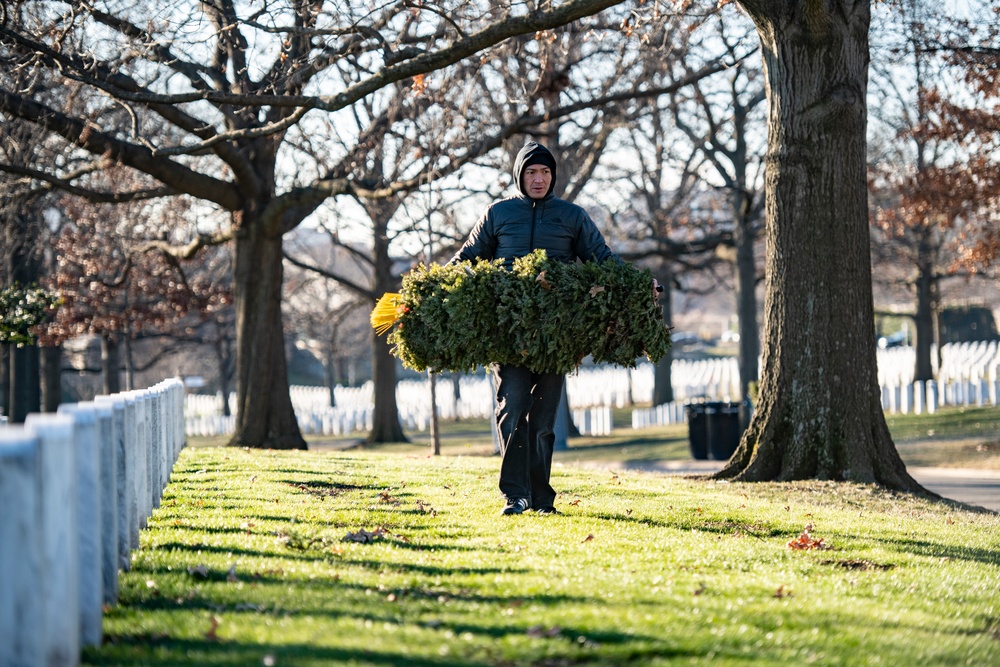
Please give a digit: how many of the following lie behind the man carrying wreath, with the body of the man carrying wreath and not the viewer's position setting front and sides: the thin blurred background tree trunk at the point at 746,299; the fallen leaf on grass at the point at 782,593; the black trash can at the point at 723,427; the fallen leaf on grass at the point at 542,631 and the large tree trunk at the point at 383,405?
3

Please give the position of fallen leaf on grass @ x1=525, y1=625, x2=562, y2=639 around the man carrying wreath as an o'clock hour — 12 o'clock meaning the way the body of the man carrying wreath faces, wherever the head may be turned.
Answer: The fallen leaf on grass is roughly at 12 o'clock from the man carrying wreath.

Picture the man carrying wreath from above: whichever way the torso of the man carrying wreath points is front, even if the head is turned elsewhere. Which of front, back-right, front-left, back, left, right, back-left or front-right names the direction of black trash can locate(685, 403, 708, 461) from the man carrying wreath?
back

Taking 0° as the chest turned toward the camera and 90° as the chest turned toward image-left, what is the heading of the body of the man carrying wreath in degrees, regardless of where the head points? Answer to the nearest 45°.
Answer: approximately 0°

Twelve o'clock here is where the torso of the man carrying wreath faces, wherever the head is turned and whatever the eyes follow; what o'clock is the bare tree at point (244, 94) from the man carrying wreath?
The bare tree is roughly at 5 o'clock from the man carrying wreath.

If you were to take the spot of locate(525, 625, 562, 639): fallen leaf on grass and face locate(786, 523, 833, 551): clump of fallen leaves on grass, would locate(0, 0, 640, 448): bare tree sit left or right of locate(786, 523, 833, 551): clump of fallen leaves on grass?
left

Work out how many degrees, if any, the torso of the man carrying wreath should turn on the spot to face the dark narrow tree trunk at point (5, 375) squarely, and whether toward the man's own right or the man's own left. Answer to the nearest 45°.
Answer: approximately 135° to the man's own right

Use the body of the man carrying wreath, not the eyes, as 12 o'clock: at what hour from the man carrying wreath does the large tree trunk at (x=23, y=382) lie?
The large tree trunk is roughly at 5 o'clock from the man carrying wreath.

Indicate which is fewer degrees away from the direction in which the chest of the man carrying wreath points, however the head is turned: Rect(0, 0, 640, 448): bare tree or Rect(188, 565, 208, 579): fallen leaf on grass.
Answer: the fallen leaf on grass

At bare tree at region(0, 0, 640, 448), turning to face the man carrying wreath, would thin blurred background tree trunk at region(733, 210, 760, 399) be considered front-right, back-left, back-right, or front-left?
back-left

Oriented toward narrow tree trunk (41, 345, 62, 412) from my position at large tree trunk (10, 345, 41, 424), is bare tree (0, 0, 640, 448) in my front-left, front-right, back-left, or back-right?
back-right

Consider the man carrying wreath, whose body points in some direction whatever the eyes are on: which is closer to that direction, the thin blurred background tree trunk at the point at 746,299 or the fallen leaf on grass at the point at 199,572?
the fallen leaf on grass

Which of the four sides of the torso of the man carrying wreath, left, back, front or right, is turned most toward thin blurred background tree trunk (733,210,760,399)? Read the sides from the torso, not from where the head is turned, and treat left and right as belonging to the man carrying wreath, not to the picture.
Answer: back

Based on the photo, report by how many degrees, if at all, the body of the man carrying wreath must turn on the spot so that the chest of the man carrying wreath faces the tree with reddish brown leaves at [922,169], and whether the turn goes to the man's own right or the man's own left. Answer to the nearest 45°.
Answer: approximately 135° to the man's own left

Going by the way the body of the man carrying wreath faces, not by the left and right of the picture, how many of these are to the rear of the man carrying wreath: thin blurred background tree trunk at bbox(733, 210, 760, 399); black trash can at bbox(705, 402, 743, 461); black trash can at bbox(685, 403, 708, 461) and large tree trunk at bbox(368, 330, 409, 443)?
4
